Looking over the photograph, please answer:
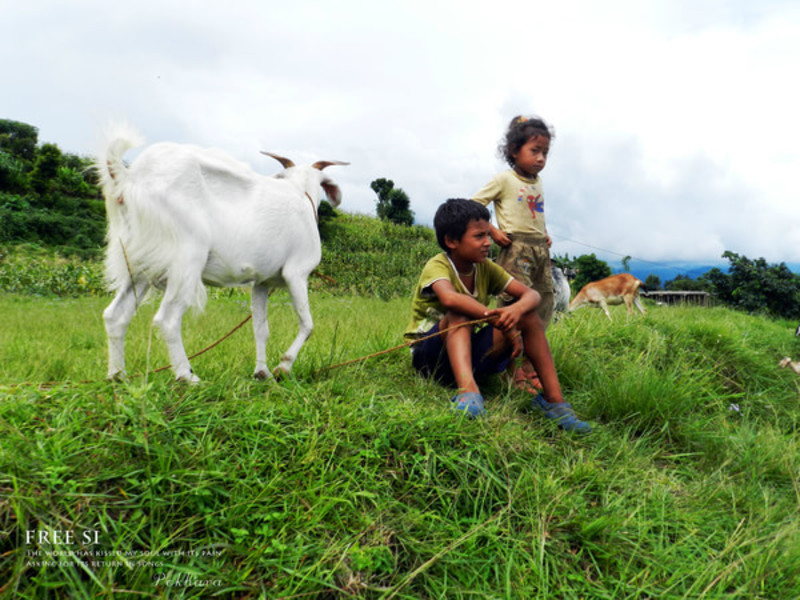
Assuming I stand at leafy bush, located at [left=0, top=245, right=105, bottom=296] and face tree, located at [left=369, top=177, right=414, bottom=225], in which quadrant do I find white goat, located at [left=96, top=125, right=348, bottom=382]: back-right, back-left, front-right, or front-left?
back-right

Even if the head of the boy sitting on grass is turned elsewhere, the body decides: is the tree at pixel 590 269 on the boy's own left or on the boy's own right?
on the boy's own left

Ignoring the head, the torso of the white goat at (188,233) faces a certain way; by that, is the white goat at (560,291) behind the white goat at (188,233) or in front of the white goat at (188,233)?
in front

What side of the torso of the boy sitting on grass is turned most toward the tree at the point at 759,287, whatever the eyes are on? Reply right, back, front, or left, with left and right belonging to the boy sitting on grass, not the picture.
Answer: left

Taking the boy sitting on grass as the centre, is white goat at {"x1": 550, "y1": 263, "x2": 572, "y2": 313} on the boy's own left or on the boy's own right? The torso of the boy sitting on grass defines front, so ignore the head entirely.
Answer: on the boy's own left

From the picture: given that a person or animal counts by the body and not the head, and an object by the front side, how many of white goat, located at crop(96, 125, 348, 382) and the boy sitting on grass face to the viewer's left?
0

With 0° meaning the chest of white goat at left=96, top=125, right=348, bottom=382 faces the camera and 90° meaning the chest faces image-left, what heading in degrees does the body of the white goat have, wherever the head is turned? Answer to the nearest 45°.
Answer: approximately 225°

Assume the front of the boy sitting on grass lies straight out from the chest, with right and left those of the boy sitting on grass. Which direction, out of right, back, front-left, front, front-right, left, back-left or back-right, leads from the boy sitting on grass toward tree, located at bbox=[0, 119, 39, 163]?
back

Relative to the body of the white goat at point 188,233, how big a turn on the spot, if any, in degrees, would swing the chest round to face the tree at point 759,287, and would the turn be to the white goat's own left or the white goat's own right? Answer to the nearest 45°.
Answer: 0° — it already faces it

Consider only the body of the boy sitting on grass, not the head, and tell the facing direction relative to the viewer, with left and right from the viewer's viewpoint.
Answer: facing the viewer and to the right of the viewer

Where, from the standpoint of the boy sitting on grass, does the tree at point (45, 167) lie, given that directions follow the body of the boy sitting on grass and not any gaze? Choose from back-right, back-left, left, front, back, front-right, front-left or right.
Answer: back

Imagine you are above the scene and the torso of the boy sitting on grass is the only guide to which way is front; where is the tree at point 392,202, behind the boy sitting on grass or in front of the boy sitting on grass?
behind

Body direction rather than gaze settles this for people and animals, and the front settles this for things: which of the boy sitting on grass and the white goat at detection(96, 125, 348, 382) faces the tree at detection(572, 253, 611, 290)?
the white goat

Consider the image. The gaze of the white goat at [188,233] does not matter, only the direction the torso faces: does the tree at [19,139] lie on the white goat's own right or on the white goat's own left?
on the white goat's own left
